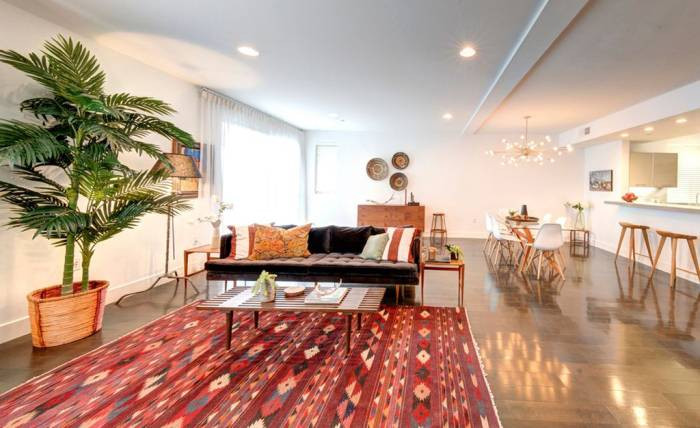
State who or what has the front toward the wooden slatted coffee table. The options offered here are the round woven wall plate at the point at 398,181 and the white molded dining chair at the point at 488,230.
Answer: the round woven wall plate

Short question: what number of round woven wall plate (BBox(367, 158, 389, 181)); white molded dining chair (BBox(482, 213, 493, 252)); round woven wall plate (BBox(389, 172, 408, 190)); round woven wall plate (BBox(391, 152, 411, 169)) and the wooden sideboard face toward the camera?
4

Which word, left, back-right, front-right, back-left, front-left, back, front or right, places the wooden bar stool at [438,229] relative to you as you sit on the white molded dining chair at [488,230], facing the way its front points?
back-left

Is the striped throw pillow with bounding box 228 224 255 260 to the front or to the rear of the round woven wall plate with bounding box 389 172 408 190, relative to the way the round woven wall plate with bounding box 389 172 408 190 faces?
to the front

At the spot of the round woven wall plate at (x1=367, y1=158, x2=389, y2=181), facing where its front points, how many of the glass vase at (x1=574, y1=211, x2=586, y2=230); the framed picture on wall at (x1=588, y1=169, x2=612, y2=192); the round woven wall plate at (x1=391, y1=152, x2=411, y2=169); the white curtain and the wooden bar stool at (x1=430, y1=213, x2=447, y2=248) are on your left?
4

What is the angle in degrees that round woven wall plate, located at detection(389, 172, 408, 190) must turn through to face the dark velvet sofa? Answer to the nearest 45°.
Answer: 0° — it already faces it

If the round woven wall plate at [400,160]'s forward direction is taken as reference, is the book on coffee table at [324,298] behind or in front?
in front

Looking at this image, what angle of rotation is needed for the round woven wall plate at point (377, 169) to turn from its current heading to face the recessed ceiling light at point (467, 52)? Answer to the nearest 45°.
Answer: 0° — it already faces it

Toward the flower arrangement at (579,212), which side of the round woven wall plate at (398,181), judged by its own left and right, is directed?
left

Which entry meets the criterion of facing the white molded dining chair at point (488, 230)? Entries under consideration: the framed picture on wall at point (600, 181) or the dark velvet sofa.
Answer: the framed picture on wall

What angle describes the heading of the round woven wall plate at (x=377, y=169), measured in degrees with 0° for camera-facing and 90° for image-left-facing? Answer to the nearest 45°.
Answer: approximately 0°

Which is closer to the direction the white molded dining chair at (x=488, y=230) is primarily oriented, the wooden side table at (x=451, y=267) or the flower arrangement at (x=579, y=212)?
the flower arrangement

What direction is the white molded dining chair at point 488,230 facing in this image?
to the viewer's right

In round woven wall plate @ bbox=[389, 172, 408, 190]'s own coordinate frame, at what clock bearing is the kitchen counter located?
The kitchen counter is roughly at 10 o'clock from the round woven wall plate.
